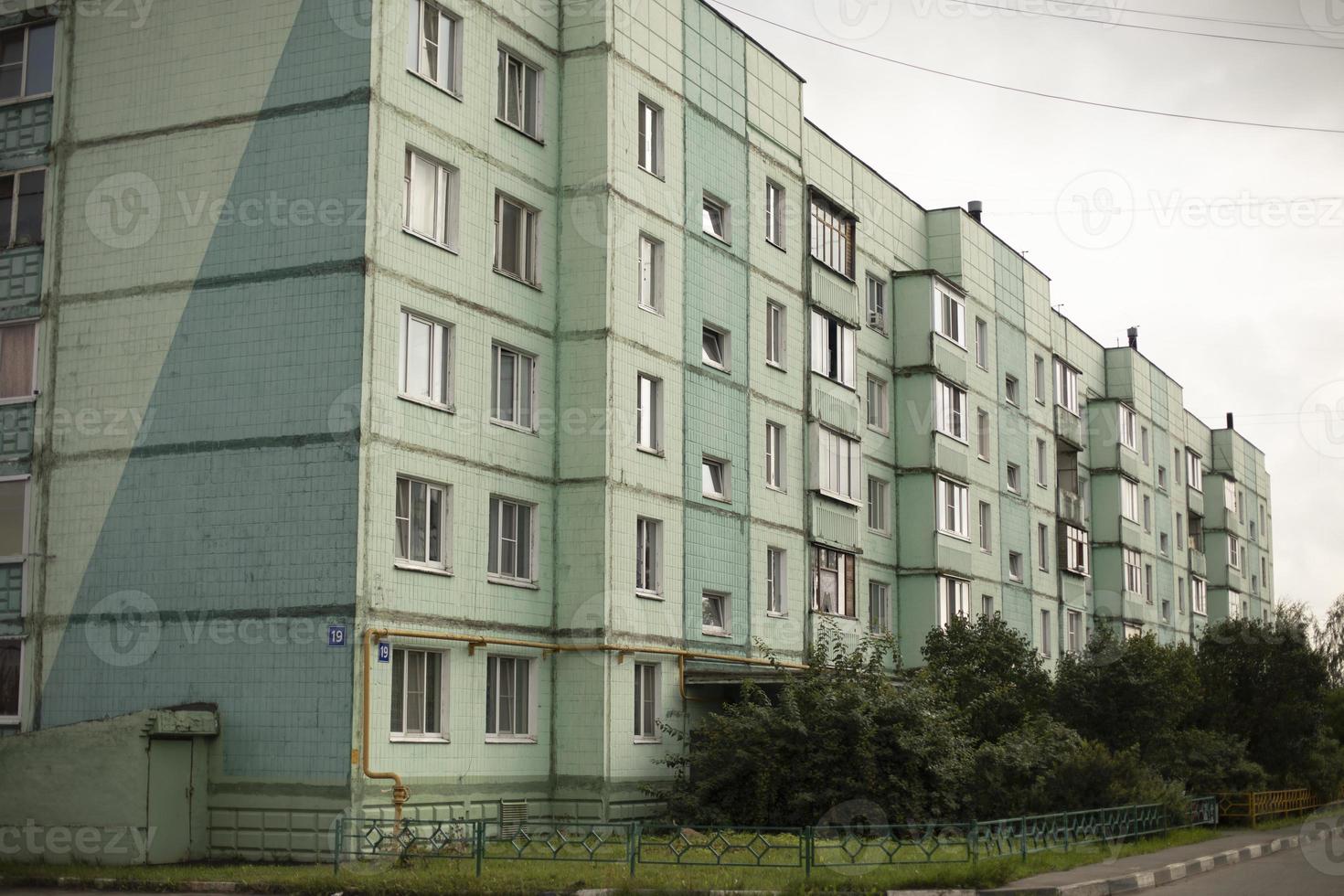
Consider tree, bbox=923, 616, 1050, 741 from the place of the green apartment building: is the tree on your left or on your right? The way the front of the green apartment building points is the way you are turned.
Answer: on your left

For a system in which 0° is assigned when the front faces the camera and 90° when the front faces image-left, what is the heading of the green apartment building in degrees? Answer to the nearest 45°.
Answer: approximately 315°

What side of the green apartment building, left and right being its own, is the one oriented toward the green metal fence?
front

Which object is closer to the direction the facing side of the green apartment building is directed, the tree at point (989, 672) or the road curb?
the road curb
